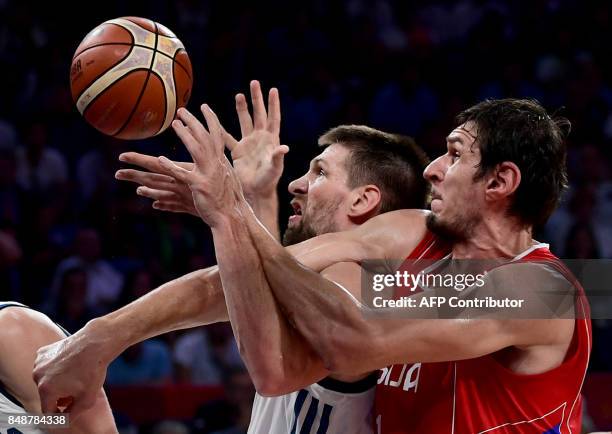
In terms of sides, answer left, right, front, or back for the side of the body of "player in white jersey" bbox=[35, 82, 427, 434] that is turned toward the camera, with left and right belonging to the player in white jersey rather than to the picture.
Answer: left

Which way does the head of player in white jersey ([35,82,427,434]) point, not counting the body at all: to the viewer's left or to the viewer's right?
to the viewer's left

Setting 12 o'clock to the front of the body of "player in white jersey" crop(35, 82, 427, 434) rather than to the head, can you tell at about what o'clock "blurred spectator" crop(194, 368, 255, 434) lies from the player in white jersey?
The blurred spectator is roughly at 3 o'clock from the player in white jersey.

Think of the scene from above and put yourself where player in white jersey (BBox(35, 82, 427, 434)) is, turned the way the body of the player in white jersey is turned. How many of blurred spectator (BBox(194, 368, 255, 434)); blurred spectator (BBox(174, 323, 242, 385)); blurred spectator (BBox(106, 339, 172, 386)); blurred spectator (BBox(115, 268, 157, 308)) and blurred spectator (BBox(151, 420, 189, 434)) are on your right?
5

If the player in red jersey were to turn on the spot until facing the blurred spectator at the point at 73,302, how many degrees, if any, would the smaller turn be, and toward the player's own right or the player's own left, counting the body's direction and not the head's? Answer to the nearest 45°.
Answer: approximately 45° to the player's own right

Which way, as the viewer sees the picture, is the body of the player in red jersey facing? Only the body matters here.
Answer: to the viewer's left

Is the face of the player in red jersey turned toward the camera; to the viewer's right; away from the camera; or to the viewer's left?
to the viewer's left
